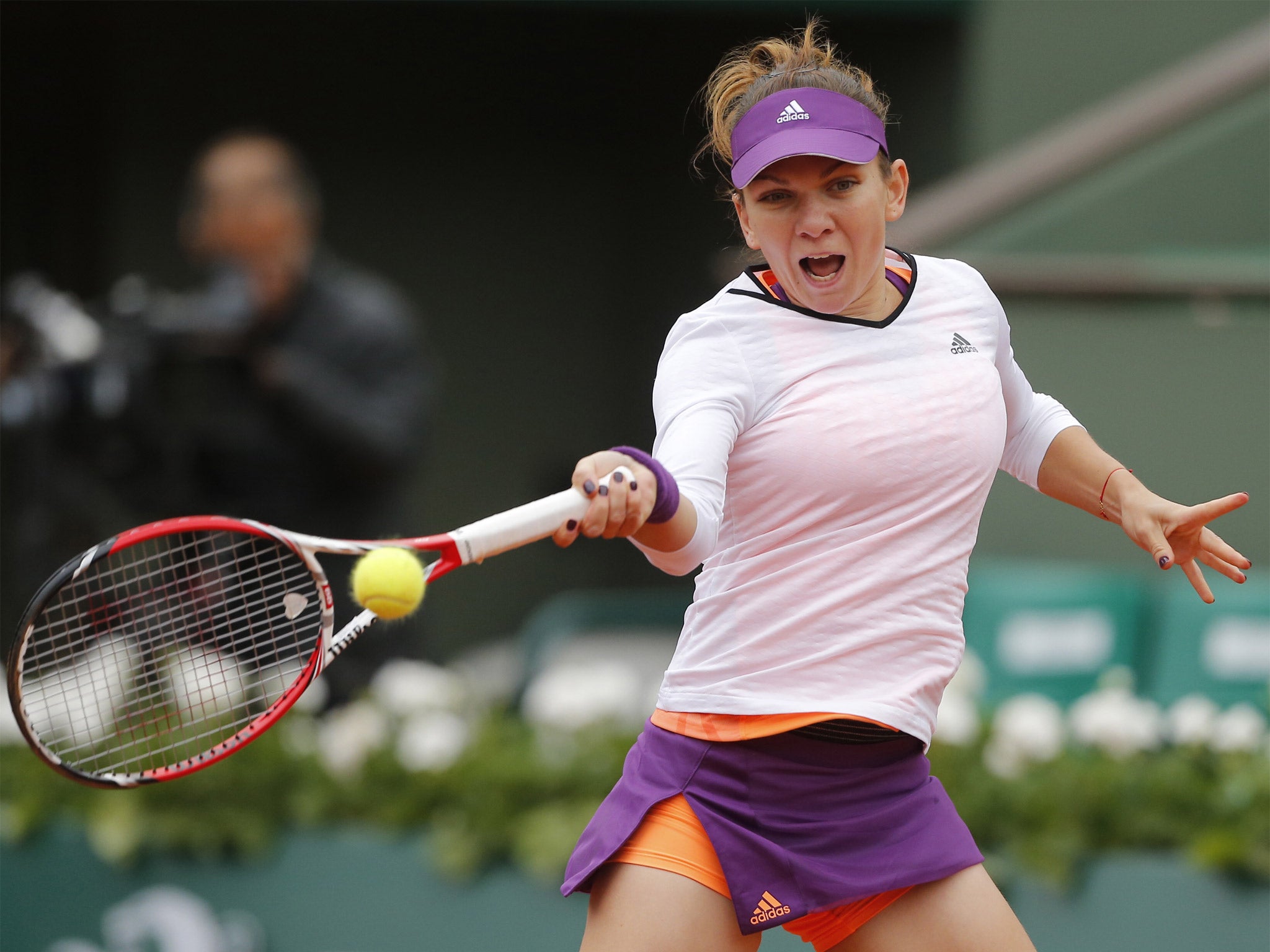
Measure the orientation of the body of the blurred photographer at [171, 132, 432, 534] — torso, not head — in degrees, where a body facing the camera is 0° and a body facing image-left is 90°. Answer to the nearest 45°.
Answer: approximately 45°

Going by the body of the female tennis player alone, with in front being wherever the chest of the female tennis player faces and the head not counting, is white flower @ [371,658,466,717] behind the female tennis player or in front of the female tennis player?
behind

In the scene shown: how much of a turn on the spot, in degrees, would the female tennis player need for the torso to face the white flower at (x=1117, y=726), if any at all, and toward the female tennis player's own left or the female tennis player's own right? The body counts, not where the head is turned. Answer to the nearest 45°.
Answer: approximately 180°

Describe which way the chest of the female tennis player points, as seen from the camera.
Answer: toward the camera

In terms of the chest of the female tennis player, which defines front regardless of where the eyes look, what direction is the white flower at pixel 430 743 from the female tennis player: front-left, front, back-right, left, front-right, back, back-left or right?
back-right

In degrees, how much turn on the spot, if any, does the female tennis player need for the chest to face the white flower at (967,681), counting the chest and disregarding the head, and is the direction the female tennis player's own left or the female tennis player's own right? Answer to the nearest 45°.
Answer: approximately 180°

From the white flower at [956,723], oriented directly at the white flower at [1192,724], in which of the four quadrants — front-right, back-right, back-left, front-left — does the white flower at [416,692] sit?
back-left

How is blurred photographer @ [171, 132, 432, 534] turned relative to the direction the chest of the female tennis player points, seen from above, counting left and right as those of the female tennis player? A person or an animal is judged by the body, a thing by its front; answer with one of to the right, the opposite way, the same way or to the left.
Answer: the same way

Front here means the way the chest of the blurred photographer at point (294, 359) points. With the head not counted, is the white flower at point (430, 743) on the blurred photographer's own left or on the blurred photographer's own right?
on the blurred photographer's own left

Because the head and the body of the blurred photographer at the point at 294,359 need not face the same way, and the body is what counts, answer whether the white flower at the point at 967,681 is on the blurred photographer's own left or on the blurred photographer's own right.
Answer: on the blurred photographer's own left

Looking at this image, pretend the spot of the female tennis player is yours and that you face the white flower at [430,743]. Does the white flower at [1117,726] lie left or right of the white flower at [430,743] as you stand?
right

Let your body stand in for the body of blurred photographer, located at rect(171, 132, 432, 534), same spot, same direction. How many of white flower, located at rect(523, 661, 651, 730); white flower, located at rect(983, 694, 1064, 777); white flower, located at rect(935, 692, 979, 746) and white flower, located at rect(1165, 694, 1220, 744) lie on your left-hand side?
4

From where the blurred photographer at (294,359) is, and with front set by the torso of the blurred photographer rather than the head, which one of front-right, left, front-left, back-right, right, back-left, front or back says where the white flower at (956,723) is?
left

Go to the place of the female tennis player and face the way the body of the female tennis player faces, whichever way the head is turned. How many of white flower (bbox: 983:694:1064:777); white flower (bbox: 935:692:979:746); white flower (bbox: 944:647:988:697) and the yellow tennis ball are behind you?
3

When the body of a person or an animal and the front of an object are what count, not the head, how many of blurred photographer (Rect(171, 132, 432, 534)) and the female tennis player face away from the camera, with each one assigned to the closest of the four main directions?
0

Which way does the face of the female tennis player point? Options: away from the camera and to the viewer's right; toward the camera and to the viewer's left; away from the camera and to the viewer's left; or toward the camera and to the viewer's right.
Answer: toward the camera and to the viewer's left

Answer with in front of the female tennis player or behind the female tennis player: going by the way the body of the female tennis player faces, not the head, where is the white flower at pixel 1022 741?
behind
